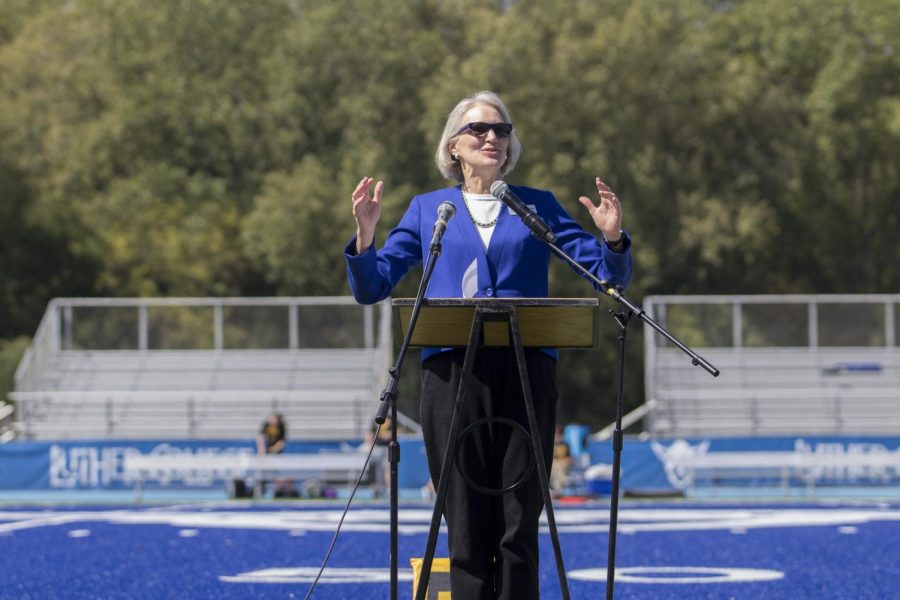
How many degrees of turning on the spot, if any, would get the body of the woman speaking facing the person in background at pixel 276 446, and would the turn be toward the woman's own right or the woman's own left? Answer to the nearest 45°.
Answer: approximately 180°

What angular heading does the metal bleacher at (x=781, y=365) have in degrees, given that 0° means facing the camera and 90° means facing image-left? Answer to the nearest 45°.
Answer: approximately 0°

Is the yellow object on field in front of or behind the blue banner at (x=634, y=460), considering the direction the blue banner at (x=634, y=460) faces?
in front

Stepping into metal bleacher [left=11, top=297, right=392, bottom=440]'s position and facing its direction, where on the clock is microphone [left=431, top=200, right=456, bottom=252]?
The microphone is roughly at 12 o'clock from the metal bleacher.

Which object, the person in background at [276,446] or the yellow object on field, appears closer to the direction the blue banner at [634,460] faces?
the yellow object on field

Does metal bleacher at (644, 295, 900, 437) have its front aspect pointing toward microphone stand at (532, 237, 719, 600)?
yes

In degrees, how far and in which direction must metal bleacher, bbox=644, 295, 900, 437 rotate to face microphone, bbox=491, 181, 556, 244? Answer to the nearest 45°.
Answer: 0° — it already faces it

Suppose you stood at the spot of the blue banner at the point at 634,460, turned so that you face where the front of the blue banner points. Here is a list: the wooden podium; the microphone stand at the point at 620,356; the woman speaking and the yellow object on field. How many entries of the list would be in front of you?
4
